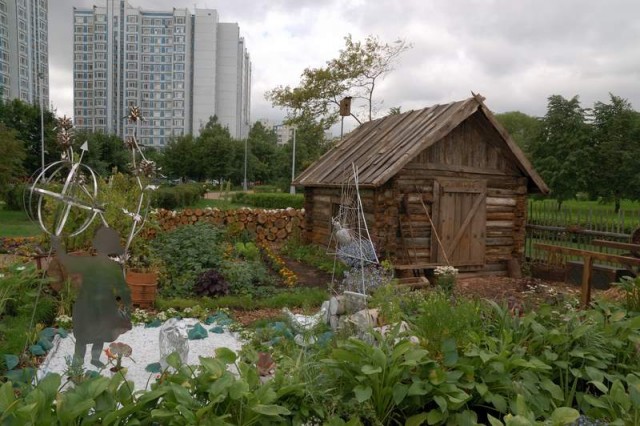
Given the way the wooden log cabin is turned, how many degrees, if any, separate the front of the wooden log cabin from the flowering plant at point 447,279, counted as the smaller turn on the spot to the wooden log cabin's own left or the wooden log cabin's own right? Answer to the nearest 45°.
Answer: approximately 45° to the wooden log cabin's own right

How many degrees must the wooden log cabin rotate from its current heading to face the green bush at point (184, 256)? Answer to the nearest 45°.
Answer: approximately 90° to its right

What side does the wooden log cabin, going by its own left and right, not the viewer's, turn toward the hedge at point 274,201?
back

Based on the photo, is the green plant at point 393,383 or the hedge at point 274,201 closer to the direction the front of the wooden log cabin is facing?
the green plant

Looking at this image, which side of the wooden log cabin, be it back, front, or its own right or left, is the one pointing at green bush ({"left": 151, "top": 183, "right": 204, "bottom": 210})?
back

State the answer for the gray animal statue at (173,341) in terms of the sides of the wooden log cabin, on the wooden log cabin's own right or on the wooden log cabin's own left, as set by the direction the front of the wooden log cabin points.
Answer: on the wooden log cabin's own right

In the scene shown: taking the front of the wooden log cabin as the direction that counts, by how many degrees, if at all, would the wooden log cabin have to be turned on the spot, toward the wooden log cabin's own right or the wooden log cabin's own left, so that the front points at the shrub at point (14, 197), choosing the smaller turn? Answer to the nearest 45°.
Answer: approximately 180°

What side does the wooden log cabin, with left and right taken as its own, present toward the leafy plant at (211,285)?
right

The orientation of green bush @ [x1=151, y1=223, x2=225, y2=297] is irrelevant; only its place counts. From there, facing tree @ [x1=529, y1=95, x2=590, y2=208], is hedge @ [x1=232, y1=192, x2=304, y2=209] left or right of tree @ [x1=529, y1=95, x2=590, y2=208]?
left

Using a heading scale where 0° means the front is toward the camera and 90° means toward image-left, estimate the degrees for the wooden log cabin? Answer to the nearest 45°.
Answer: approximately 315°

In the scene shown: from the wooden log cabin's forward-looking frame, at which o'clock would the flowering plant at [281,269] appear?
The flowering plant is roughly at 4 o'clock from the wooden log cabin.

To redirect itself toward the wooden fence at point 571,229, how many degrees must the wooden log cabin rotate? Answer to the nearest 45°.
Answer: approximately 90° to its left

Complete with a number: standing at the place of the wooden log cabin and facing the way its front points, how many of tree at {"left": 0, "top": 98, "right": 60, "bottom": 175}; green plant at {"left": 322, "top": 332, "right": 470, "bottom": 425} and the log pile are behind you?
2

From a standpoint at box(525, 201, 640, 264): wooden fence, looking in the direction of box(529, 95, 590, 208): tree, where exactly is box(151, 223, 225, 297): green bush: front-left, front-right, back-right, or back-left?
back-left
